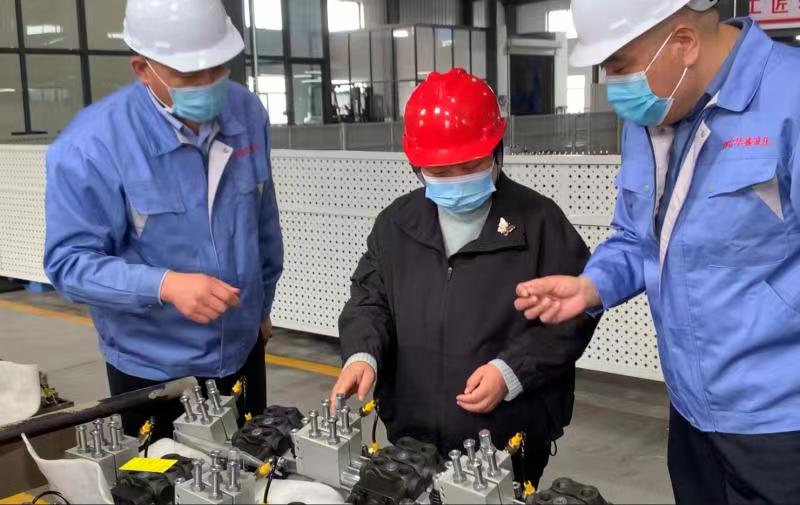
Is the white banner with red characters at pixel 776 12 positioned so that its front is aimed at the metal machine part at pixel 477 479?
yes

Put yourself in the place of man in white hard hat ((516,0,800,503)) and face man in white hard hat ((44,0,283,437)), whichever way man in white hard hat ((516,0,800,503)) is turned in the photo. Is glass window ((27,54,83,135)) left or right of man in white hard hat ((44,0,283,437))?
right

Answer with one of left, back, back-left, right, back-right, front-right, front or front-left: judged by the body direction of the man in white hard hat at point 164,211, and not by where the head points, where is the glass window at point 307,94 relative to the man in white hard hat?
back-left

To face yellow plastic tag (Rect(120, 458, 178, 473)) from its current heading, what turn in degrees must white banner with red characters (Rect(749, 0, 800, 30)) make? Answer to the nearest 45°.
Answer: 0° — it already faces it

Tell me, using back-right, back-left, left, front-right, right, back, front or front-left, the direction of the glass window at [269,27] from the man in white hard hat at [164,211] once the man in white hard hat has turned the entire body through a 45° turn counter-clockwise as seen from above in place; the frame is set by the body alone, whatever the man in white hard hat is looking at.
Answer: left

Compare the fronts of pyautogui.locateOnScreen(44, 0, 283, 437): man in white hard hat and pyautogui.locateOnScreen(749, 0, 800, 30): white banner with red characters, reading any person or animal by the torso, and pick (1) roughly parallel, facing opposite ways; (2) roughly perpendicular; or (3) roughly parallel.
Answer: roughly perpendicular

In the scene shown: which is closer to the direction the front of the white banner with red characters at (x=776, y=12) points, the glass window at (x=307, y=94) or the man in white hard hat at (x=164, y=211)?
the man in white hard hat

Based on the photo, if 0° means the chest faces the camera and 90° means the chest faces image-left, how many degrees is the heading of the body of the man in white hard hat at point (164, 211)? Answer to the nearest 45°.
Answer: approximately 315°

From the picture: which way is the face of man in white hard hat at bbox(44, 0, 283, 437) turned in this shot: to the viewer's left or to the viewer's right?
to the viewer's right

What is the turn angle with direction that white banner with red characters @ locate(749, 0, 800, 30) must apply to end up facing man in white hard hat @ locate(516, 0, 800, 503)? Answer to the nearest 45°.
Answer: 0° — it already faces them

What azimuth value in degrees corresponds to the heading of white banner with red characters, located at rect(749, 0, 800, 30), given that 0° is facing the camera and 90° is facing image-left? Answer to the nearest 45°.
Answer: approximately 0°
